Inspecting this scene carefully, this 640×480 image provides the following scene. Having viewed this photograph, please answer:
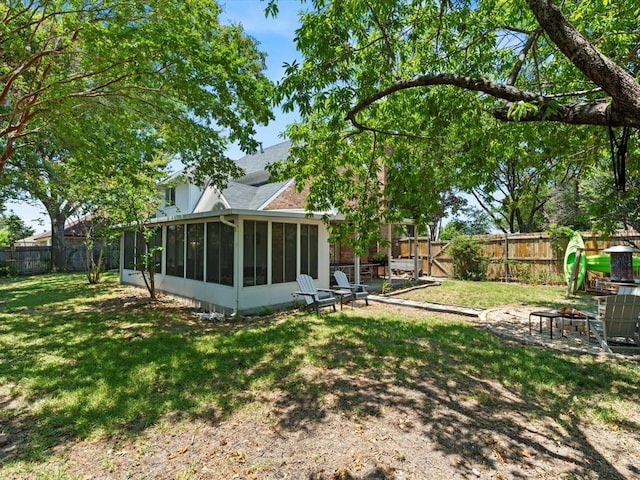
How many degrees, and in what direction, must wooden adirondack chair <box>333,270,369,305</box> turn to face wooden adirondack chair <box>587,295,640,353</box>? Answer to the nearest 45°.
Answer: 0° — it already faces it

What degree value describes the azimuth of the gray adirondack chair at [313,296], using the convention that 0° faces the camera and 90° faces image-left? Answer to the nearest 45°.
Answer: approximately 315°

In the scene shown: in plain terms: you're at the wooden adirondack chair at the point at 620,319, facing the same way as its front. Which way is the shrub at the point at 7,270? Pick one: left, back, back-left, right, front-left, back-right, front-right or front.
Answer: front-left

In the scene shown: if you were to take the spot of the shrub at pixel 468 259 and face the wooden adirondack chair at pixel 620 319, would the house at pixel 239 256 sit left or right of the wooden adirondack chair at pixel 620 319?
right

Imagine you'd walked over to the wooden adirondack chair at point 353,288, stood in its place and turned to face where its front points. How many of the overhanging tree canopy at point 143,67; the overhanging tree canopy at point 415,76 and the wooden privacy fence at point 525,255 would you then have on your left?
1

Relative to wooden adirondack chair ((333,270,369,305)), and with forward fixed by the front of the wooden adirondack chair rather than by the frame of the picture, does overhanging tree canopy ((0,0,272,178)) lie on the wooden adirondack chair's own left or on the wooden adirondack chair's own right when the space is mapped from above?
on the wooden adirondack chair's own right

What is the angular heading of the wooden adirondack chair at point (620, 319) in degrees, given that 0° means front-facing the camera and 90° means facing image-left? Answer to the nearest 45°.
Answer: approximately 135°

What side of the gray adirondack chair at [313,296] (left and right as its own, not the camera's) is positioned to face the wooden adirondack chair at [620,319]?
front

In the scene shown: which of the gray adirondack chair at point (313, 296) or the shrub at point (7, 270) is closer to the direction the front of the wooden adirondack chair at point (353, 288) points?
the gray adirondack chair

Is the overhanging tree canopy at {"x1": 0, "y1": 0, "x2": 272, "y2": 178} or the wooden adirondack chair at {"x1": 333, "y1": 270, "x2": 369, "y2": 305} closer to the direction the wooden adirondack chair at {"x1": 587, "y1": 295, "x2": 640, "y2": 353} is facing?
the wooden adirondack chair

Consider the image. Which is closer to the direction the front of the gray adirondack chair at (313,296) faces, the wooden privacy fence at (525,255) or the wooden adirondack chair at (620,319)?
the wooden adirondack chair
